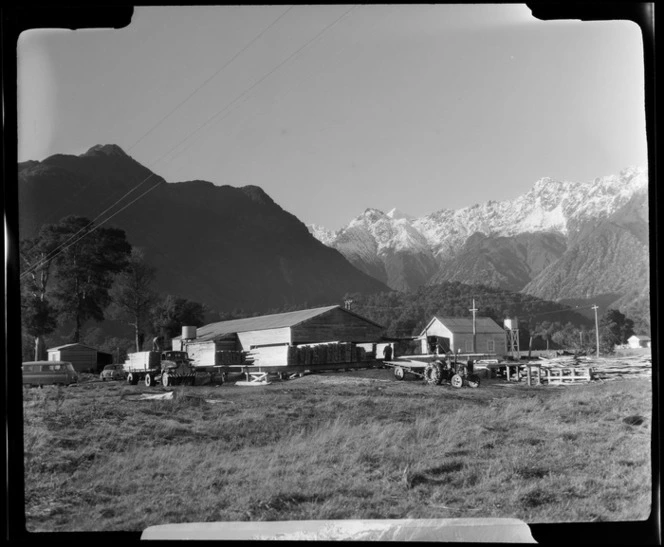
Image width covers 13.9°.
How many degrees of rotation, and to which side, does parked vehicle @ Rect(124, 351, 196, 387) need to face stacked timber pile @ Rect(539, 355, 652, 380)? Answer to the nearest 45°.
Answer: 0° — it already faces it

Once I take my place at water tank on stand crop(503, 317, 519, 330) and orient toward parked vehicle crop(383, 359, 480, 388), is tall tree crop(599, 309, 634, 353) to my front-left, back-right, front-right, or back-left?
back-left

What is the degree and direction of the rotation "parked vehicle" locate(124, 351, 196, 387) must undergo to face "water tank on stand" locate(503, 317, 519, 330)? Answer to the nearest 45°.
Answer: approximately 45° to its left

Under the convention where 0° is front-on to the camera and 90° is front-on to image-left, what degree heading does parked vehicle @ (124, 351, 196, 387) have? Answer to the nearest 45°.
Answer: approximately 315°
